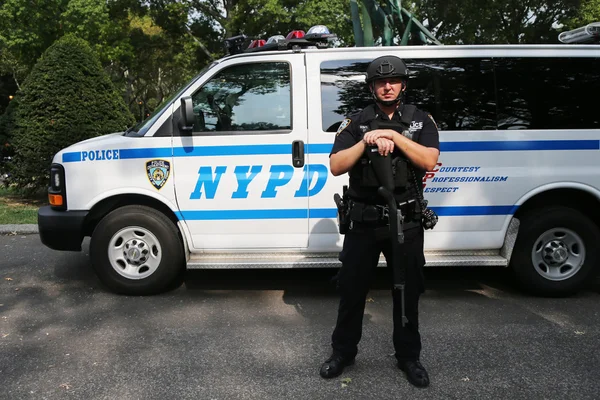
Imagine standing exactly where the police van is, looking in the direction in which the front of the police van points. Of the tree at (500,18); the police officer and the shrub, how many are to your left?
1

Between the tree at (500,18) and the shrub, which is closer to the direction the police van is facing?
the shrub

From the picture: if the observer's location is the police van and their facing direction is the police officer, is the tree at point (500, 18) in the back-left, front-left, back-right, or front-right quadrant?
back-left

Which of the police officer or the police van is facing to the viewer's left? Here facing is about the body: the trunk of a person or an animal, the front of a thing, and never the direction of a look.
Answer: the police van

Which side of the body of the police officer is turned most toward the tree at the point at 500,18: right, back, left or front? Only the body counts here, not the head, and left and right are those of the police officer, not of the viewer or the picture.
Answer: back

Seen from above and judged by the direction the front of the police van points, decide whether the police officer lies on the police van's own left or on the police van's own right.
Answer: on the police van's own left

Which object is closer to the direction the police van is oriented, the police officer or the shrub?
the shrub

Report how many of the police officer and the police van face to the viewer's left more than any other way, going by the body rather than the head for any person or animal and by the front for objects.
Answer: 1

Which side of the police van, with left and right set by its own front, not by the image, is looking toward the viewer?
left

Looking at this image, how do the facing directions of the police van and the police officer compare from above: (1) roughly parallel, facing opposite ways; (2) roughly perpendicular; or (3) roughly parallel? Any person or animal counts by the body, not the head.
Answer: roughly perpendicular

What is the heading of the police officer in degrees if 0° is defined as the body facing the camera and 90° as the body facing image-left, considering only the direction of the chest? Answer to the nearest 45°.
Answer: approximately 0°
